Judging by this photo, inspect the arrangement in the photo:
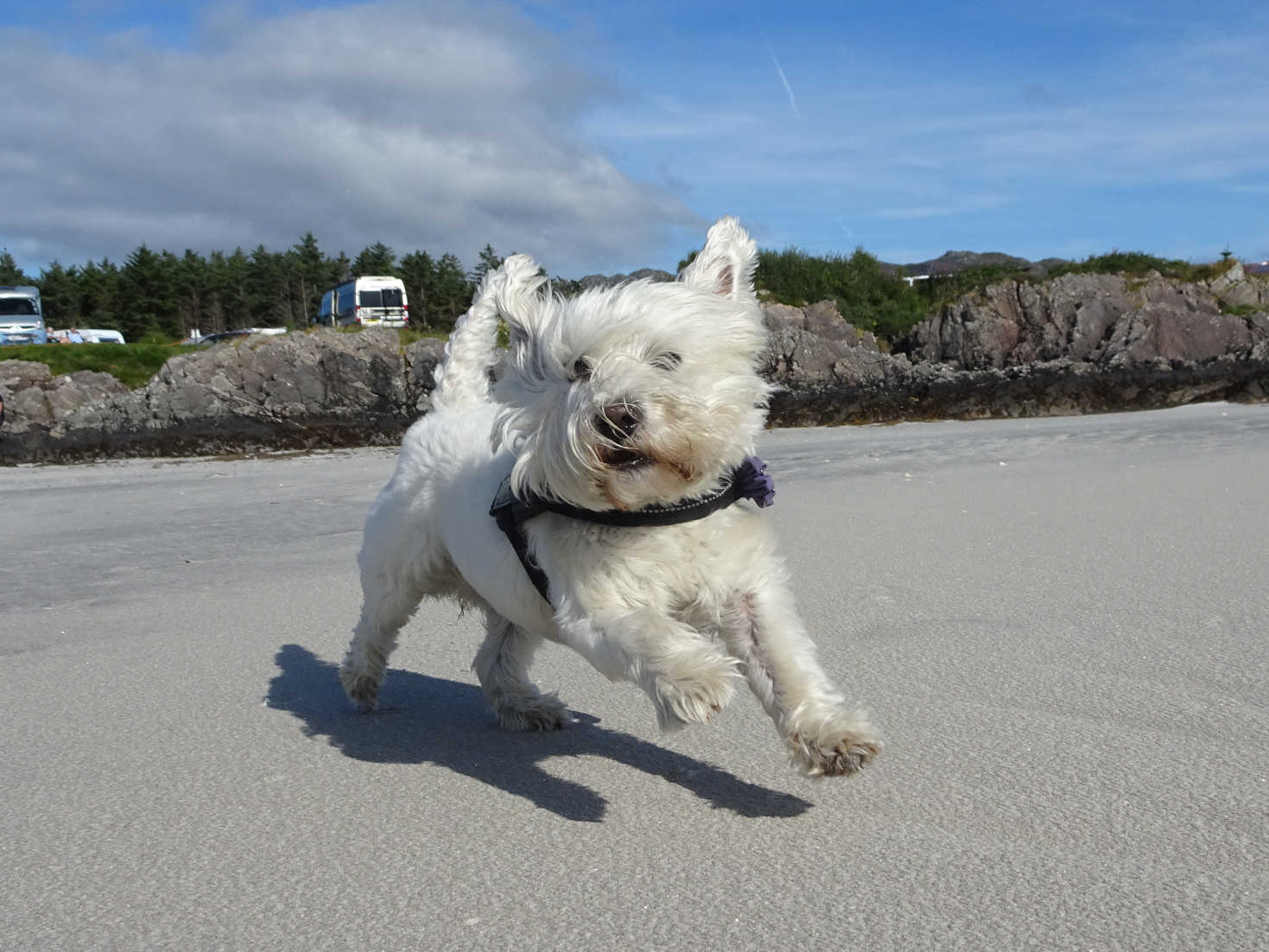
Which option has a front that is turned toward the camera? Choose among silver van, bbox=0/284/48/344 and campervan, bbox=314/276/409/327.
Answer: the silver van

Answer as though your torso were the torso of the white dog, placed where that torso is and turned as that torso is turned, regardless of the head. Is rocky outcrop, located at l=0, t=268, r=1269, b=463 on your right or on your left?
on your left

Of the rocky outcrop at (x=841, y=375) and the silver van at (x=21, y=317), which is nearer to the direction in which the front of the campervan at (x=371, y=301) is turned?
the silver van

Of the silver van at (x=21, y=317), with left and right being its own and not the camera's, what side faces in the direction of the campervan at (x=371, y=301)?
left

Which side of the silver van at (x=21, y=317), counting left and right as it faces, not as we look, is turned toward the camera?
front

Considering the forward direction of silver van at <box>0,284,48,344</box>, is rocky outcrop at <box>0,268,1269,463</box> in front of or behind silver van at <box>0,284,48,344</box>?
in front

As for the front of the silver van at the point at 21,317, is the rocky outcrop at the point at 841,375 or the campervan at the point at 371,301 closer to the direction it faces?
the rocky outcrop

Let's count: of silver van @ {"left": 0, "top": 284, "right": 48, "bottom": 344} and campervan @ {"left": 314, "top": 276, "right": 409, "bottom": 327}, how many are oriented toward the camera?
1

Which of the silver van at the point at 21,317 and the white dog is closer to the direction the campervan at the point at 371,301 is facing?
the silver van

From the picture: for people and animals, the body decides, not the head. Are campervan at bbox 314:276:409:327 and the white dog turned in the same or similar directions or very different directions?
very different directions

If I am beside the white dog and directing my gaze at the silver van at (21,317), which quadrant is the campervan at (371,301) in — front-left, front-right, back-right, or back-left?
front-right

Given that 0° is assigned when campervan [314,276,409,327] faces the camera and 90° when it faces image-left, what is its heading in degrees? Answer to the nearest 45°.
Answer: approximately 135°

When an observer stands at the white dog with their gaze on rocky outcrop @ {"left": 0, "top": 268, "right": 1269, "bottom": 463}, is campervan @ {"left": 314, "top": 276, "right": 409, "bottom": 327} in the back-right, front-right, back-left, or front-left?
front-left

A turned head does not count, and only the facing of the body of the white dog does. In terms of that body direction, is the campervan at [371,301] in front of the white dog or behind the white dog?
behind

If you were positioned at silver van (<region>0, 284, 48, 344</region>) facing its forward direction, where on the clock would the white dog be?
The white dog is roughly at 12 o'clock from the silver van.

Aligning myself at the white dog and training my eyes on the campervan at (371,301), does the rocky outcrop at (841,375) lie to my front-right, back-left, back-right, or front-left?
front-right

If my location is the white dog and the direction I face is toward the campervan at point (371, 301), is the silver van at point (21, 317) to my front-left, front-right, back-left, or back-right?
front-left
